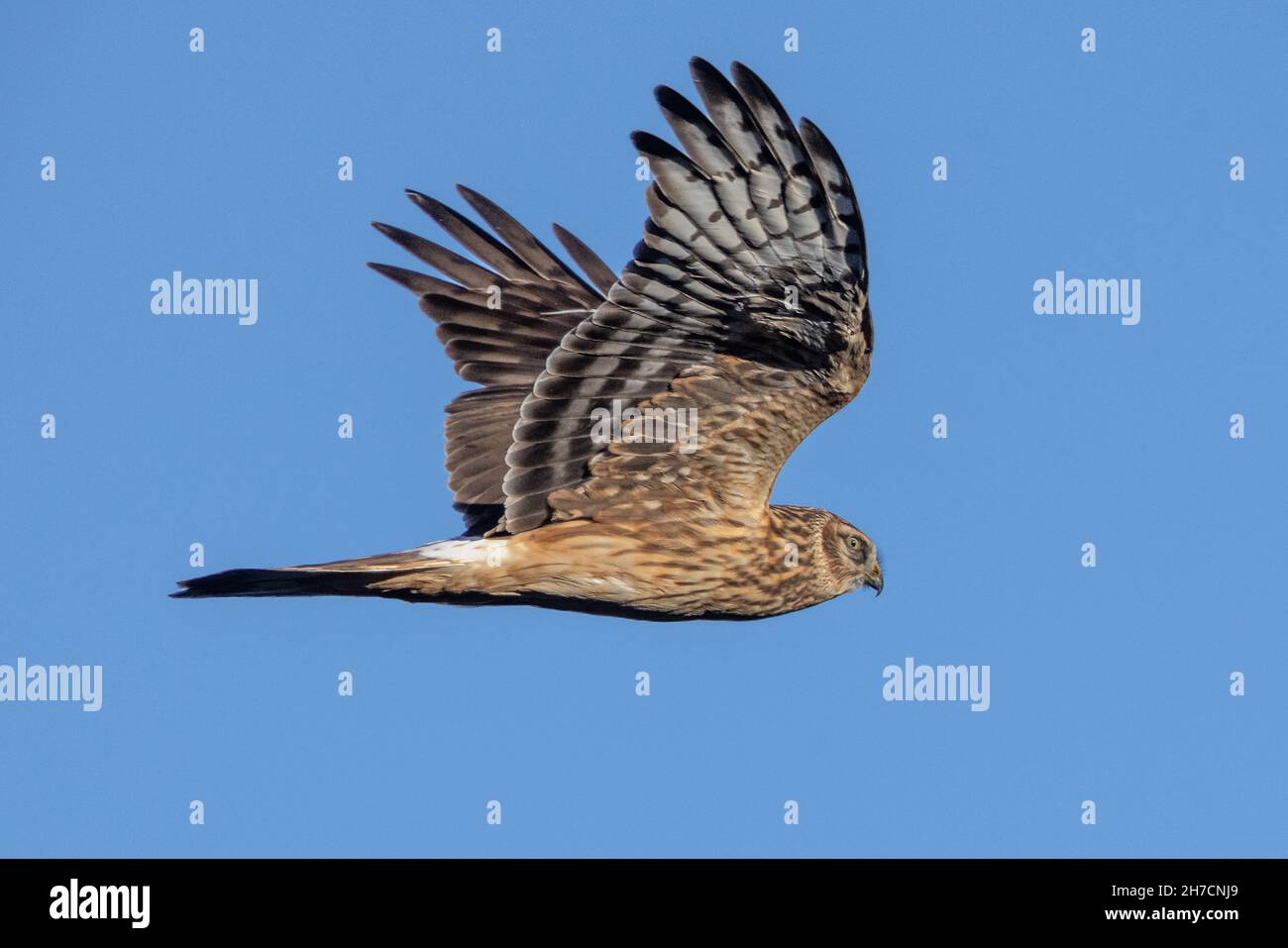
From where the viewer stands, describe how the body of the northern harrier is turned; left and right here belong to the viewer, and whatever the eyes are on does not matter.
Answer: facing to the right of the viewer
